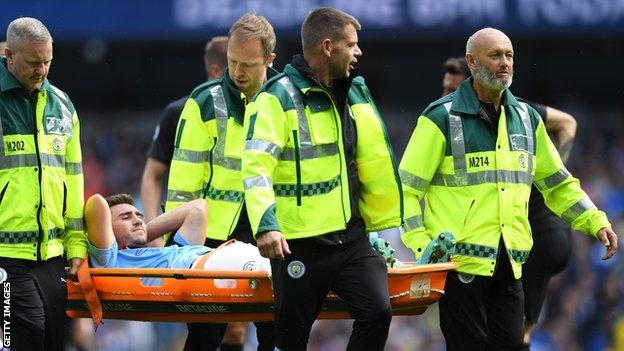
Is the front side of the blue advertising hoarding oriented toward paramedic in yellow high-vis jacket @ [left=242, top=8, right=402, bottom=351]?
yes

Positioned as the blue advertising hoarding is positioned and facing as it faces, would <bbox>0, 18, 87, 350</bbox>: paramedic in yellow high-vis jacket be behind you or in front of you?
in front

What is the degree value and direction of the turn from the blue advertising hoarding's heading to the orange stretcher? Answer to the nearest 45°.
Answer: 0° — it already faces it
